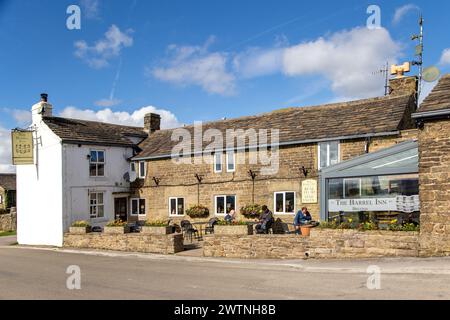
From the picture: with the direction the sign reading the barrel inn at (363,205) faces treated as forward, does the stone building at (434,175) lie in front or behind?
in front

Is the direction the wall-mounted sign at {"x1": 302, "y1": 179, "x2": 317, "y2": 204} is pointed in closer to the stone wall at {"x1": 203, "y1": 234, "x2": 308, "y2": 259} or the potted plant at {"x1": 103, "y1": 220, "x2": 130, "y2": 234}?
the stone wall

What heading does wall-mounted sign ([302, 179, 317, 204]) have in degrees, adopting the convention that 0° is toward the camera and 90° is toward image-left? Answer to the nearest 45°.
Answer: approximately 0°

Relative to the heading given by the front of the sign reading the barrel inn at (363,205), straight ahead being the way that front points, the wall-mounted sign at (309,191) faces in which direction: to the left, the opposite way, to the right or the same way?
the same way

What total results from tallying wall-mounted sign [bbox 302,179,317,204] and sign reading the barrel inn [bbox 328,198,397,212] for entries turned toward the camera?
2

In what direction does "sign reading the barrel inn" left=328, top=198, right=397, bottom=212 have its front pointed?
toward the camera
